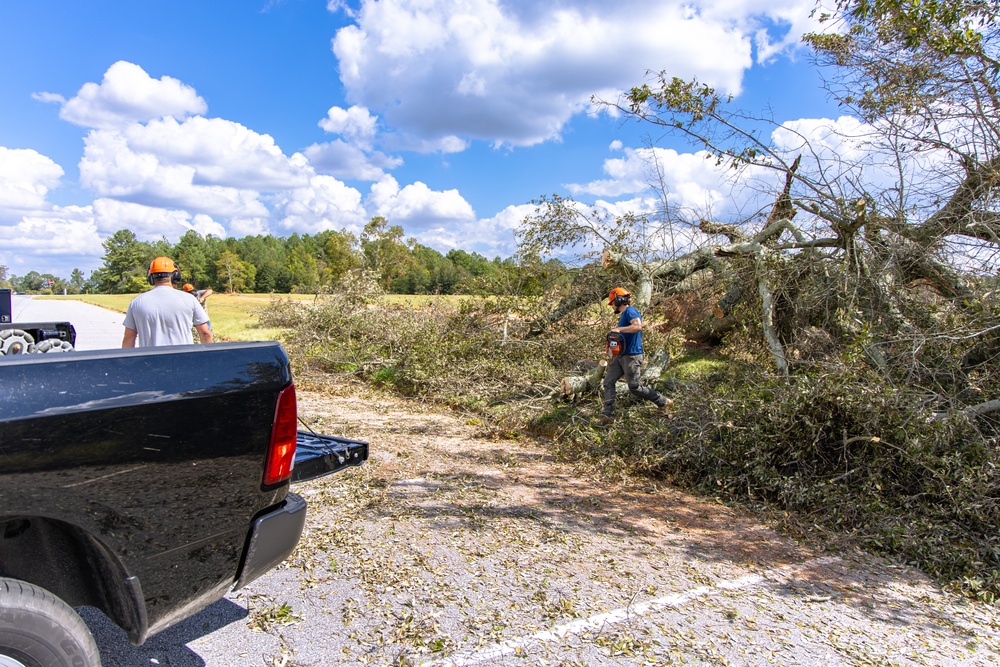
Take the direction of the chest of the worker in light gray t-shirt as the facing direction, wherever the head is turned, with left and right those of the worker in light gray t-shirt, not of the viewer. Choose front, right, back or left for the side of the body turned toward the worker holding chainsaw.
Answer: right

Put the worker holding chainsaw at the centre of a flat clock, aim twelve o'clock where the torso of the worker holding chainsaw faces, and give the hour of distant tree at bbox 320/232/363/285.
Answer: The distant tree is roughly at 2 o'clock from the worker holding chainsaw.

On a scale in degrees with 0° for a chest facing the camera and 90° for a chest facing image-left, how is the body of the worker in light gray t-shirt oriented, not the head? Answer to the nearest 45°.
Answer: approximately 180°

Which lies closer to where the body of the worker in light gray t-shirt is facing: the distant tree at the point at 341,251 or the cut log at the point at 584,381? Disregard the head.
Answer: the distant tree

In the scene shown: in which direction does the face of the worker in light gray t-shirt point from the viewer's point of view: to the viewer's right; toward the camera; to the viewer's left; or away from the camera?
away from the camera

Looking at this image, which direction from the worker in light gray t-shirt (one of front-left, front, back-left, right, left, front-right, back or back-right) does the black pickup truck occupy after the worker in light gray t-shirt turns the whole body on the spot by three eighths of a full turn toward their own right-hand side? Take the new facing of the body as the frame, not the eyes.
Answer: front-right

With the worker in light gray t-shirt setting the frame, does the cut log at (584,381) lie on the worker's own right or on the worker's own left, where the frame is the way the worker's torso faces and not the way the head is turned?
on the worker's own right

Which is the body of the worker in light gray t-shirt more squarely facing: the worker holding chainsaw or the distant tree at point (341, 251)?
the distant tree

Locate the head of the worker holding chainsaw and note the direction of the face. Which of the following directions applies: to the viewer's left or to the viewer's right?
to the viewer's left

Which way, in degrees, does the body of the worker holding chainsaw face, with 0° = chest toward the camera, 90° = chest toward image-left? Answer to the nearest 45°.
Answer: approximately 90°

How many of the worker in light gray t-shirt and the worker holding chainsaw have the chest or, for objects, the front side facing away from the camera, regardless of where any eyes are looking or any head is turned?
1
